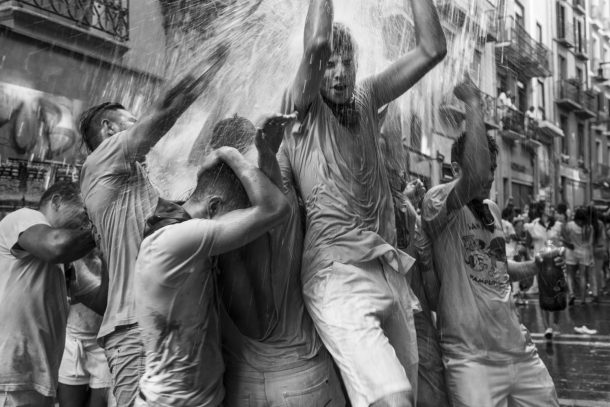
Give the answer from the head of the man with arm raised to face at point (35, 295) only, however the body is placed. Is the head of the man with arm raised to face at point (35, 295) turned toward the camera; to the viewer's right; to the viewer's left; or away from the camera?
to the viewer's right

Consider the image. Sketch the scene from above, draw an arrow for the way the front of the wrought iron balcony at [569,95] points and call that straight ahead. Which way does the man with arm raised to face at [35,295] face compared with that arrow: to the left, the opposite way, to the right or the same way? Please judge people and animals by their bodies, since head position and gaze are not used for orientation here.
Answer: to the left

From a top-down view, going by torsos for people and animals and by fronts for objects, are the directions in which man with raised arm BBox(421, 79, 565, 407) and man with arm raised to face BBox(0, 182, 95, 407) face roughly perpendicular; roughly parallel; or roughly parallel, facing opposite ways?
roughly perpendicular

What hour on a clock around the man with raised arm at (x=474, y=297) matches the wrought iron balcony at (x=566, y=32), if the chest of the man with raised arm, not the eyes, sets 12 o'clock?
The wrought iron balcony is roughly at 8 o'clock from the man with raised arm.

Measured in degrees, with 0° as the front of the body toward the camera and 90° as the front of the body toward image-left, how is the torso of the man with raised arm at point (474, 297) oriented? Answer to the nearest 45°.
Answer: approximately 315°

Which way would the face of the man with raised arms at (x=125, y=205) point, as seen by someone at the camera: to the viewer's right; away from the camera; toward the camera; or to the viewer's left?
to the viewer's right
